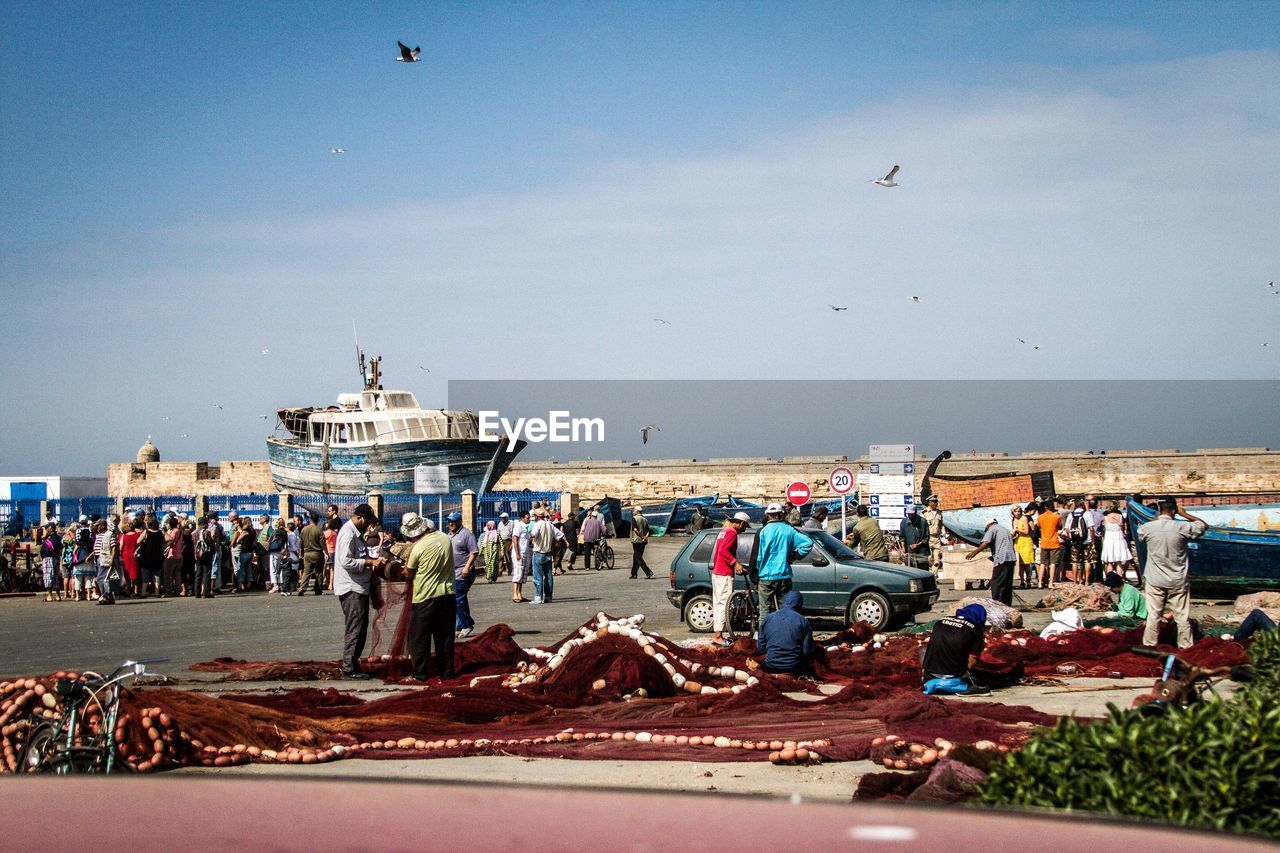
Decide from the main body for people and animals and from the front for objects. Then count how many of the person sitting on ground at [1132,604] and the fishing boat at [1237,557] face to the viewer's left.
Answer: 2

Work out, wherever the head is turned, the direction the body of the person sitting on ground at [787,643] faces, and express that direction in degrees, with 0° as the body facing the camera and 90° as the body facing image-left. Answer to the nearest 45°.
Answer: approximately 180°

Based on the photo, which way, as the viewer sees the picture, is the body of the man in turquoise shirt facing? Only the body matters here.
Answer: away from the camera

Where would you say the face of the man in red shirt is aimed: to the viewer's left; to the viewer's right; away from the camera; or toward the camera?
to the viewer's right

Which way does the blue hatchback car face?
to the viewer's right

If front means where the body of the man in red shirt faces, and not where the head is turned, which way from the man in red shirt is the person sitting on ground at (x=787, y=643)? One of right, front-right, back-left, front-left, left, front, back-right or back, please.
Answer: right

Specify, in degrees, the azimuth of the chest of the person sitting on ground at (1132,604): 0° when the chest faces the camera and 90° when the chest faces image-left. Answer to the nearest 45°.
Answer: approximately 90°

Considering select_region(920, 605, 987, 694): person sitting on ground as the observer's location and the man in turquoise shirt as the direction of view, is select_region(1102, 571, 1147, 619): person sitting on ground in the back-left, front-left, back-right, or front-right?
front-right

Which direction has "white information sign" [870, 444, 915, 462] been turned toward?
toward the camera

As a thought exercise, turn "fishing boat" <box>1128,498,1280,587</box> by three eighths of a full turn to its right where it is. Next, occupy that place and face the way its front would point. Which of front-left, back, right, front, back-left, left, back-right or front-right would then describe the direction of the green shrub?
back-right

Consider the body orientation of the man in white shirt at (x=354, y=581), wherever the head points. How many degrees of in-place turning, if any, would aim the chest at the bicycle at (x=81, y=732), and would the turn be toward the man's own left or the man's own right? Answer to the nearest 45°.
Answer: approximately 90° to the man's own right

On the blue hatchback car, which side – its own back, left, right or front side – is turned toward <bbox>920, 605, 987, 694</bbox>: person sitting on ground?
right

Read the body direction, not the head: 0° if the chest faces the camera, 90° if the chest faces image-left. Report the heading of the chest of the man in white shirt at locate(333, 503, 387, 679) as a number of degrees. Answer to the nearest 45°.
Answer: approximately 270°
